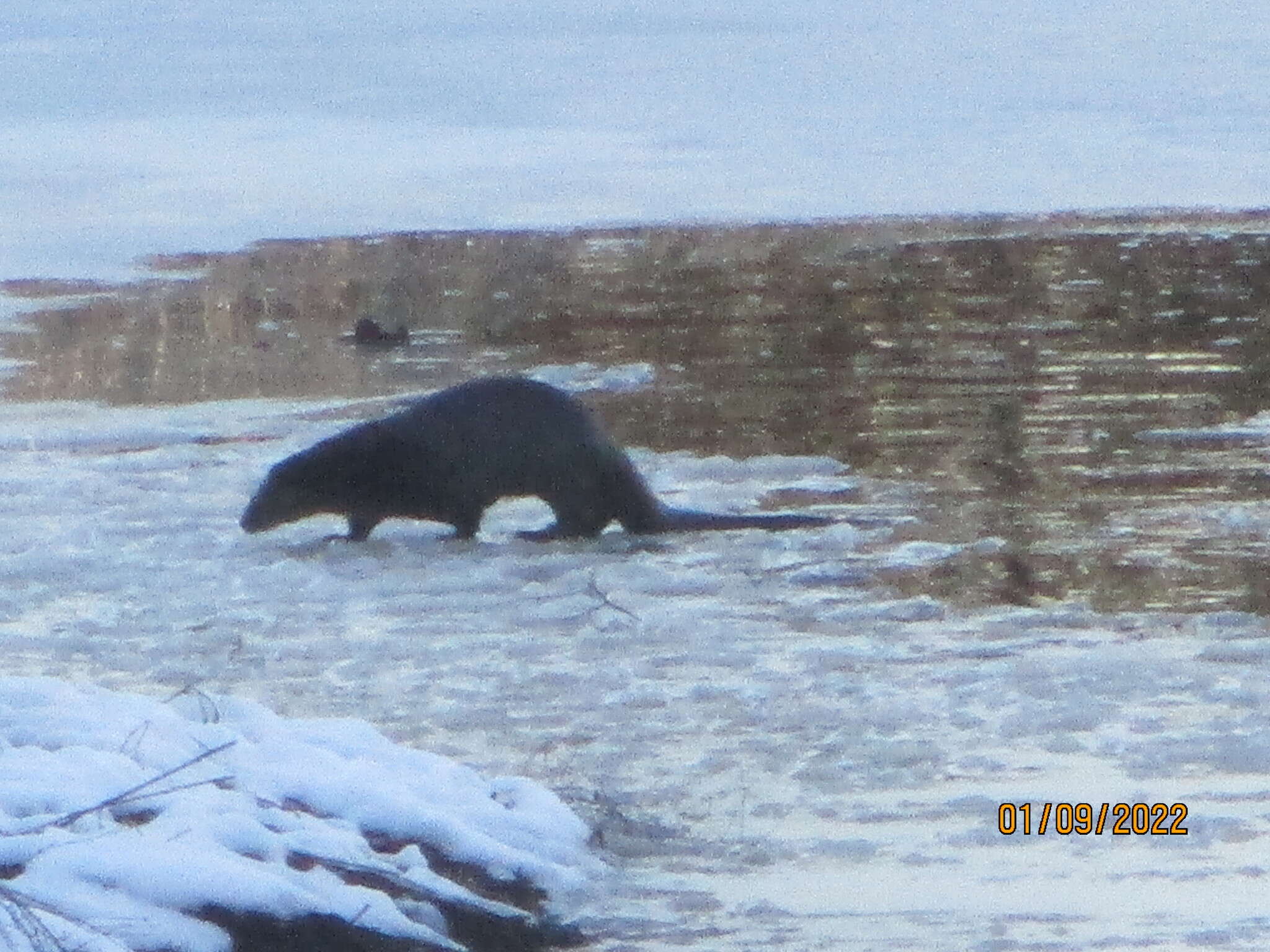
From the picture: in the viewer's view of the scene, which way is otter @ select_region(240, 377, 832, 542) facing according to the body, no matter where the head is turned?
to the viewer's left
